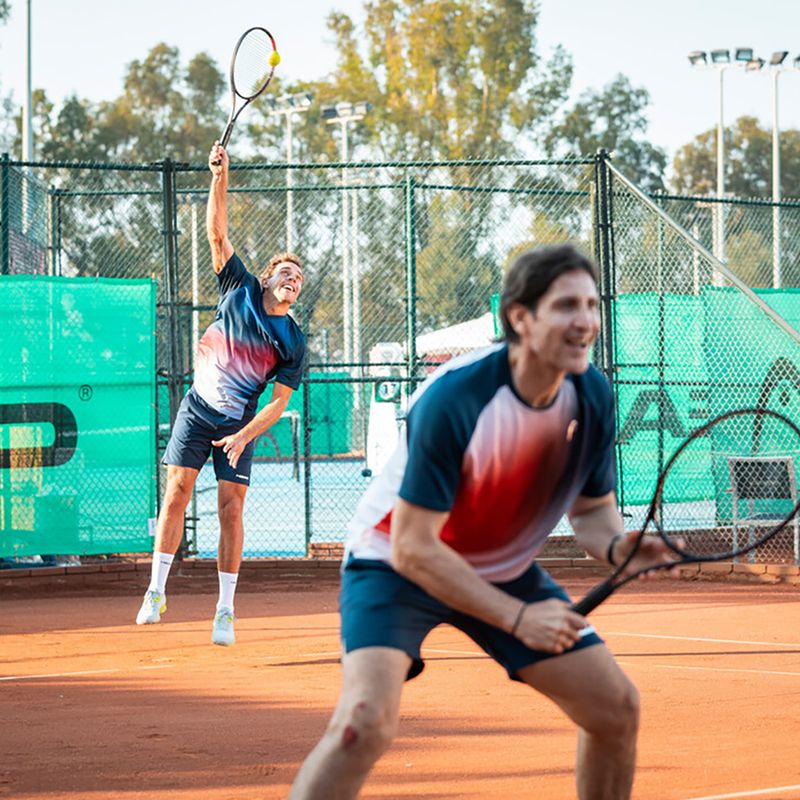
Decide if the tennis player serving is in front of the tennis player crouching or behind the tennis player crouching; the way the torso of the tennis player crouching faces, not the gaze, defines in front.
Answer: behind

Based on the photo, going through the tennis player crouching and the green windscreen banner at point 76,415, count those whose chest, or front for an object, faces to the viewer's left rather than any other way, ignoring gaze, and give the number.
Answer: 0

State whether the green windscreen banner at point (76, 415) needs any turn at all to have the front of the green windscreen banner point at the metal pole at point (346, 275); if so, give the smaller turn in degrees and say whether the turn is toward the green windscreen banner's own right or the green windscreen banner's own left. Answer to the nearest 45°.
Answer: approximately 180°

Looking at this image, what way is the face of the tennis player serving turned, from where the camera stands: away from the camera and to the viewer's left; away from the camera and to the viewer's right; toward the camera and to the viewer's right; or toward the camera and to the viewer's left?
toward the camera and to the viewer's right

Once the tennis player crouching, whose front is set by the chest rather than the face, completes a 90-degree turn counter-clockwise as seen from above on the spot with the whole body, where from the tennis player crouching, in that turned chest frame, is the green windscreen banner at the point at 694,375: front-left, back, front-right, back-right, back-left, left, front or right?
front-left

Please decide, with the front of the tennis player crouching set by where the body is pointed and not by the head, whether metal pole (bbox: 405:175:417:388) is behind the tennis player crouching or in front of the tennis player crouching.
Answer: behind

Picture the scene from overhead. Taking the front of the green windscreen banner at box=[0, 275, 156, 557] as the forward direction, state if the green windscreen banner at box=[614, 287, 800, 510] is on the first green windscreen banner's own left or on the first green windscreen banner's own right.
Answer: on the first green windscreen banner's own left

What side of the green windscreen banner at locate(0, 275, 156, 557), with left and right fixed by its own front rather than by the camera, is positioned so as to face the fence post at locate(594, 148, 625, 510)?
left

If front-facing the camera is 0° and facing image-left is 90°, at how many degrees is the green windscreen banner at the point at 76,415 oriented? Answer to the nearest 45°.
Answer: approximately 0°

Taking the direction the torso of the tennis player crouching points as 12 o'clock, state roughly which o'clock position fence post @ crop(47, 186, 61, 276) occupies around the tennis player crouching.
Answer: The fence post is roughly at 7 o'clock from the tennis player crouching.

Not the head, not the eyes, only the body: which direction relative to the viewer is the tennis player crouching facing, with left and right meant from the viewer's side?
facing the viewer and to the right of the viewer

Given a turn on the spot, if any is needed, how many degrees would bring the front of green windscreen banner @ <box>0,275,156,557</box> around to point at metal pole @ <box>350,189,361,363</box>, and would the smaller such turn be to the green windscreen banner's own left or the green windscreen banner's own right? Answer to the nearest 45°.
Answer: approximately 180°
